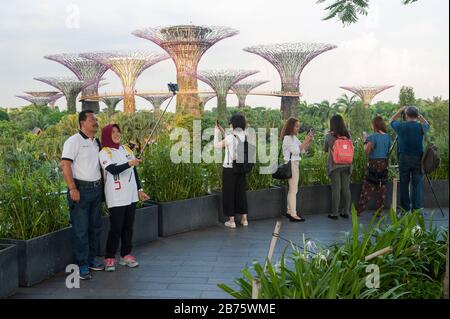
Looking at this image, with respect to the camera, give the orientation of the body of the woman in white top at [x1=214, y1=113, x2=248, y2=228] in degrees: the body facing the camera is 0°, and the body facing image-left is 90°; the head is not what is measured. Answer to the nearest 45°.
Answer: approximately 135°

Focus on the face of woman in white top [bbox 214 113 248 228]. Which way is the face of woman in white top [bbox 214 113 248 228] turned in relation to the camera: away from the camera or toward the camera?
away from the camera

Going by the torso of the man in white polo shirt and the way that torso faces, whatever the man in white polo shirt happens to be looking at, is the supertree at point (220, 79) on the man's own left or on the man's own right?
on the man's own left

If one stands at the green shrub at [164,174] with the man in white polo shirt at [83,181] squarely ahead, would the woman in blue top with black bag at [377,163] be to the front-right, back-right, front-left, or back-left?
back-left

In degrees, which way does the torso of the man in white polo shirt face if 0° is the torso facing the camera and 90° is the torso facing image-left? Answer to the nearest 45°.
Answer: approximately 315°

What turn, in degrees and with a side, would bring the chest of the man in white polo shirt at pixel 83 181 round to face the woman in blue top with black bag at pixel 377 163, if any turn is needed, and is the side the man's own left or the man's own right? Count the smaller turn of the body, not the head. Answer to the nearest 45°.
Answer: approximately 90° to the man's own left

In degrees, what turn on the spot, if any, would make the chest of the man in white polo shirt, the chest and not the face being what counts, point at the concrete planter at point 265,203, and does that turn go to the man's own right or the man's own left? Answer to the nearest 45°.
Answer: approximately 90° to the man's own left

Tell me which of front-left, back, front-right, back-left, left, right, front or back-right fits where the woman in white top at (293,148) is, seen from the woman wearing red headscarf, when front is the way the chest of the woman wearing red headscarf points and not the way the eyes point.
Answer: left

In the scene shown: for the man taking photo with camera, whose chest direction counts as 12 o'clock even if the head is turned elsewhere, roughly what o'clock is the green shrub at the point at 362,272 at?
The green shrub is roughly at 6 o'clock from the man taking photo with camera.

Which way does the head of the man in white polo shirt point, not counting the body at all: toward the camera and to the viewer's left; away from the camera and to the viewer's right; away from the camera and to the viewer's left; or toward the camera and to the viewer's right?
toward the camera and to the viewer's right

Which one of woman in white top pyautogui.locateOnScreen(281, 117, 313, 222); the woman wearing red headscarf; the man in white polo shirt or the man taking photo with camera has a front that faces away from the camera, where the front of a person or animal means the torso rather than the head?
the man taking photo with camera

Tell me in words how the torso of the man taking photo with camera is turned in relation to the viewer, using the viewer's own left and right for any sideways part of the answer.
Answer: facing away from the viewer
